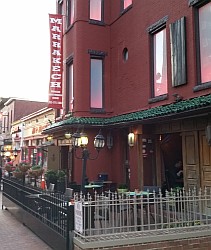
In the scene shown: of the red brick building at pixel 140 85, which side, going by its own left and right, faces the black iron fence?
front

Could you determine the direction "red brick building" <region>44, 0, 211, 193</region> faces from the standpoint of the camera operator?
facing the viewer and to the left of the viewer

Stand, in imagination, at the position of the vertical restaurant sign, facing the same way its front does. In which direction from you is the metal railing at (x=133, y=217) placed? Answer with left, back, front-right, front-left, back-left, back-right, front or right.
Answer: front

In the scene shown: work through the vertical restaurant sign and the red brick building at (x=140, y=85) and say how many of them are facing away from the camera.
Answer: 0

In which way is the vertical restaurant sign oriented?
toward the camera

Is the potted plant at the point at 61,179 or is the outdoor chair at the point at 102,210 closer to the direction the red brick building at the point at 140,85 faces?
the outdoor chair
